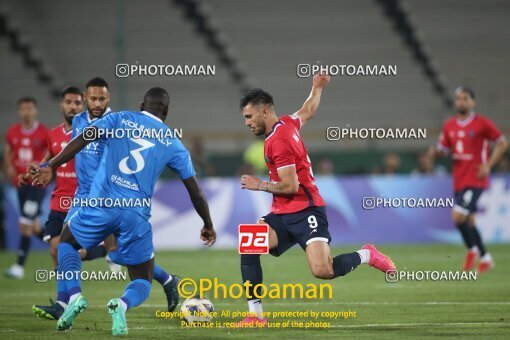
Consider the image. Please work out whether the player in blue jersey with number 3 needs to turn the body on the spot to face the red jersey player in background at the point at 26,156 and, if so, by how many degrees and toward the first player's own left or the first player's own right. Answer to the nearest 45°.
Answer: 0° — they already face them

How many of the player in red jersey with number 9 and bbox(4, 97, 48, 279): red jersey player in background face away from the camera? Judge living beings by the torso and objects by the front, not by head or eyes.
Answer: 0

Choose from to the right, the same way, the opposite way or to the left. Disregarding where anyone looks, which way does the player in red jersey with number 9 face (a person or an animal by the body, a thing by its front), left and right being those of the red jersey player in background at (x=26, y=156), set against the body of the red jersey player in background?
to the right

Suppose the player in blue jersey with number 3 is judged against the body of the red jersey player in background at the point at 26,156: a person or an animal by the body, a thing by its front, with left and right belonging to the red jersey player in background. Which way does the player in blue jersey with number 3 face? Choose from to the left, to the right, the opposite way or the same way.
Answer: the opposite way

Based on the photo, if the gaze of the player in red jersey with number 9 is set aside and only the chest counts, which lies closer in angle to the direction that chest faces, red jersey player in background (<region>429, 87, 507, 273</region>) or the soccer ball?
the soccer ball

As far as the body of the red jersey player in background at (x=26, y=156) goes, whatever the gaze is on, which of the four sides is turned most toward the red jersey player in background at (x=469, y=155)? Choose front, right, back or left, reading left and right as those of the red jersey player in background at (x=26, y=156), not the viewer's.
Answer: left

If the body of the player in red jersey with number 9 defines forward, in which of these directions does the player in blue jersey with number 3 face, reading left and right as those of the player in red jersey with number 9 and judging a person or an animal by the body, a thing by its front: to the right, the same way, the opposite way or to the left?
to the right

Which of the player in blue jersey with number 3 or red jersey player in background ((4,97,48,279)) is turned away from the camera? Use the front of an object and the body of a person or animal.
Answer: the player in blue jersey with number 3

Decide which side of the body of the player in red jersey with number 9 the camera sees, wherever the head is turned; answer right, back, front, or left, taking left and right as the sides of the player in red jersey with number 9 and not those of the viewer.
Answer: left

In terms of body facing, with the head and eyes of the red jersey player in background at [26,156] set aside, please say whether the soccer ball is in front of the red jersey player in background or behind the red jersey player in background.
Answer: in front

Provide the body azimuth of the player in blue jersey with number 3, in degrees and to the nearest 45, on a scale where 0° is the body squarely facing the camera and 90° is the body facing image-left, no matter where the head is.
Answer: approximately 180°

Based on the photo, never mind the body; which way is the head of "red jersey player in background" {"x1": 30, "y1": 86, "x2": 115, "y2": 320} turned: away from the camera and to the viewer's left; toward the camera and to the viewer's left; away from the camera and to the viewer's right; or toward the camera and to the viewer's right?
toward the camera and to the viewer's right
